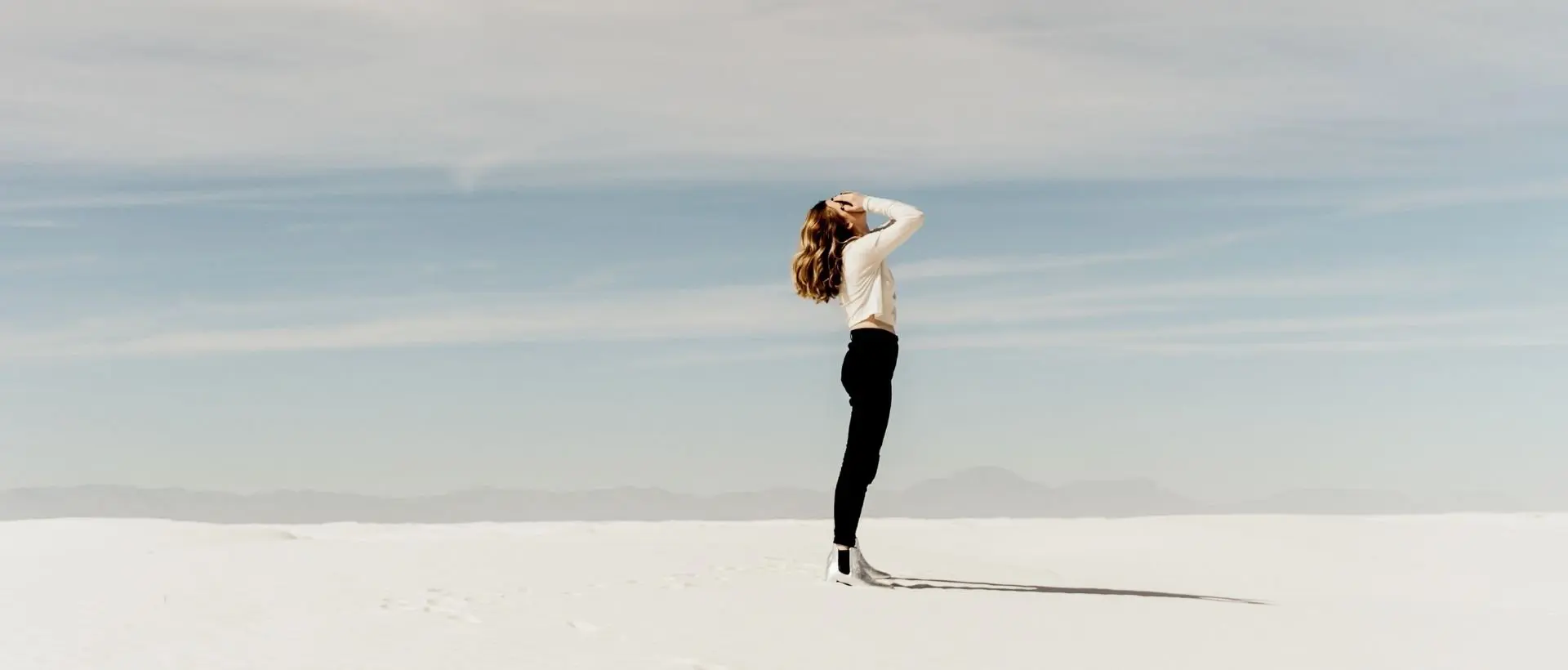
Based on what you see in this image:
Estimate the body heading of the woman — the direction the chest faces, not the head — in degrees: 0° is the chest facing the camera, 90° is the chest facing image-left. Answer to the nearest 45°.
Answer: approximately 270°

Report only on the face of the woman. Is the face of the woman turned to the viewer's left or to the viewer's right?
to the viewer's right
